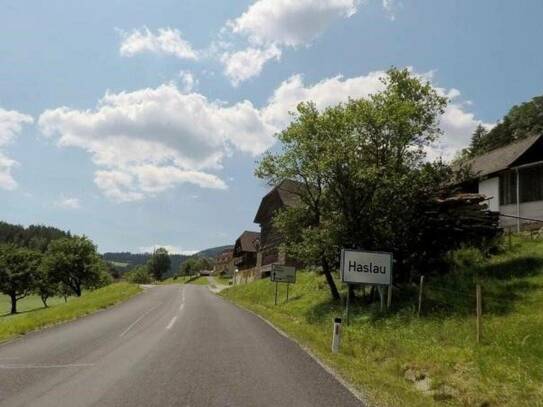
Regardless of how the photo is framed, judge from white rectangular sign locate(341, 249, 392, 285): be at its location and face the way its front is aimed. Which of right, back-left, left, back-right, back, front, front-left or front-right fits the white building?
back-left

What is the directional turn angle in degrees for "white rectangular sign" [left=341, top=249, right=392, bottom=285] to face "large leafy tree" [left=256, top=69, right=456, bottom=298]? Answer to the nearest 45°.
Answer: approximately 180°

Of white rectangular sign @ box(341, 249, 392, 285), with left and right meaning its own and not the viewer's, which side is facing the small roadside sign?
back

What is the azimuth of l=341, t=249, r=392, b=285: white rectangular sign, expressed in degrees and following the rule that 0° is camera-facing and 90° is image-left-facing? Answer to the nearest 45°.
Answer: approximately 0°

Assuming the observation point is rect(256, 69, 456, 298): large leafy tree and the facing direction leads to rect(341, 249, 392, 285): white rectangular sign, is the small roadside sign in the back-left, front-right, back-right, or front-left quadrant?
back-right
